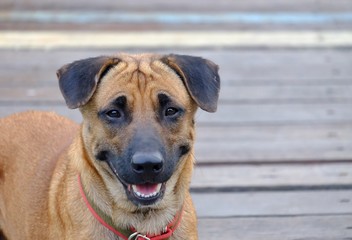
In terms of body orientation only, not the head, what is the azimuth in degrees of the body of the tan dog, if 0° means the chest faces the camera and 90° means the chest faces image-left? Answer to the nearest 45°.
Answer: approximately 315°
